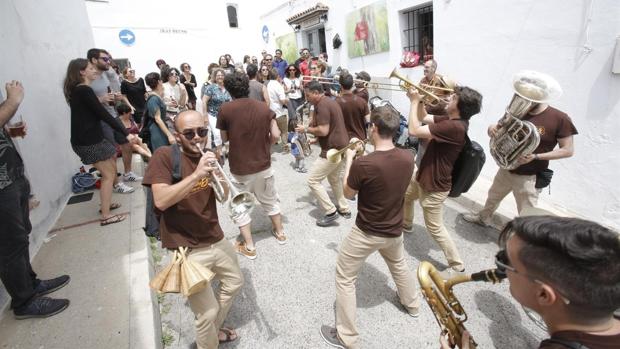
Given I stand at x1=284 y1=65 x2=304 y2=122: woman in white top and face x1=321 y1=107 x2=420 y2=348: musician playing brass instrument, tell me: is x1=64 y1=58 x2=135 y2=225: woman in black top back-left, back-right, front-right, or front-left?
front-right

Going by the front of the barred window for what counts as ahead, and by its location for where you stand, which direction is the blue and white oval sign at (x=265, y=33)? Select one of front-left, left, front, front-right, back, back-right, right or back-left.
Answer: right

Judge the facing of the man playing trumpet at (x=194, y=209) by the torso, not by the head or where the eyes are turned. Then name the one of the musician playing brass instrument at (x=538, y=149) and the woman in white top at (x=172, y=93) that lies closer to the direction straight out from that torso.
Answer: the musician playing brass instrument

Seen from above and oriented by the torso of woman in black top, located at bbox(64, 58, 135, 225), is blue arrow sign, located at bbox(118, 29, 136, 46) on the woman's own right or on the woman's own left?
on the woman's own left

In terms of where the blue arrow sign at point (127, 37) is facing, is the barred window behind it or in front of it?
in front

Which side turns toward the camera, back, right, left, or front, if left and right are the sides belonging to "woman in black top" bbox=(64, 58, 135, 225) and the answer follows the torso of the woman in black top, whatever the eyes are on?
right

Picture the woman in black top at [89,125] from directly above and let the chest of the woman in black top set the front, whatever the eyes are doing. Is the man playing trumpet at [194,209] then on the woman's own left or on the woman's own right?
on the woman's own right

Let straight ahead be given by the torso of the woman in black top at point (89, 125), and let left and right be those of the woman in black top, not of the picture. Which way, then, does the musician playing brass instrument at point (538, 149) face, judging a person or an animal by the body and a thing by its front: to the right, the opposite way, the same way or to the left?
the opposite way

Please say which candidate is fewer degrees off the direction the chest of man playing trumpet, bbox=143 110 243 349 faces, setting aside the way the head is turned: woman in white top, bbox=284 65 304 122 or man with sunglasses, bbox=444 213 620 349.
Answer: the man with sunglasses

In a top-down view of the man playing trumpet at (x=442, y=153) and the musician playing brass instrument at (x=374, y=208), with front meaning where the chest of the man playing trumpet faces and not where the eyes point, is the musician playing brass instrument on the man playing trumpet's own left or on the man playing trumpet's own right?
on the man playing trumpet's own left

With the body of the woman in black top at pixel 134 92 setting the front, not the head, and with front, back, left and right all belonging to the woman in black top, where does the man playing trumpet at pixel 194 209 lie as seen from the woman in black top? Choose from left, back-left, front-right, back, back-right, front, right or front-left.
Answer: front-right

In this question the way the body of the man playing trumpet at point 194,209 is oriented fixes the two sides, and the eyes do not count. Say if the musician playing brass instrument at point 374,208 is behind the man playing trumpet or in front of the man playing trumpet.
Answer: in front

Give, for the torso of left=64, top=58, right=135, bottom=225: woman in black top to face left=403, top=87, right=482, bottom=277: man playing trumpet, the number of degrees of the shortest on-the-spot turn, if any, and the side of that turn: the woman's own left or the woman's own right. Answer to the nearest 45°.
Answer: approximately 45° to the woman's own right
